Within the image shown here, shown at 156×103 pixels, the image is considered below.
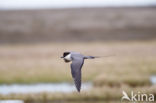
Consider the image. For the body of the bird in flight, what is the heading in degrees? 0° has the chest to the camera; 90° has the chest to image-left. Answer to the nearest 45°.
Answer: approximately 90°
